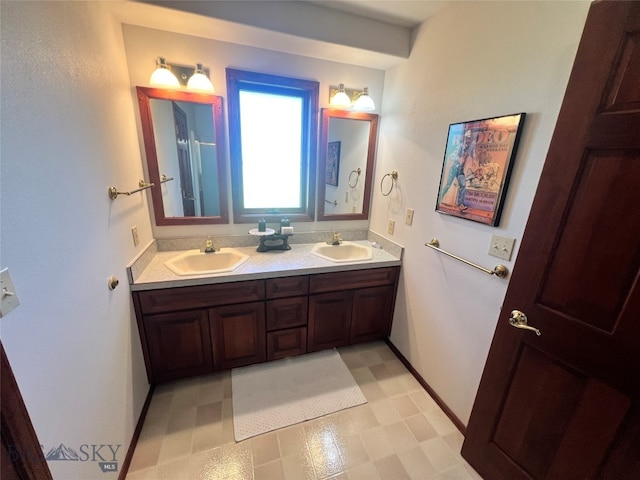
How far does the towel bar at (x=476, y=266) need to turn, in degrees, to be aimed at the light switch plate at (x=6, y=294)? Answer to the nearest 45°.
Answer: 0° — it already faces it

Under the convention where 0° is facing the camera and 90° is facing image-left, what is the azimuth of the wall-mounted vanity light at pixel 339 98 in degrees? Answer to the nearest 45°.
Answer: approximately 315°

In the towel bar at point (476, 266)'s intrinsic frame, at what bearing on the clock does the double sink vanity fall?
The double sink vanity is roughly at 1 o'clock from the towel bar.

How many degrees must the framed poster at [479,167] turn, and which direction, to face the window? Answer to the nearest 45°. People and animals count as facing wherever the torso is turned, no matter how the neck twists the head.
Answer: approximately 45° to its right

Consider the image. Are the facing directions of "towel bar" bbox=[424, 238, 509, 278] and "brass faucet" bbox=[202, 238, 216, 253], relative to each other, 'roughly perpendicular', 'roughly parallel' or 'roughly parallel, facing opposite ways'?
roughly perpendicular

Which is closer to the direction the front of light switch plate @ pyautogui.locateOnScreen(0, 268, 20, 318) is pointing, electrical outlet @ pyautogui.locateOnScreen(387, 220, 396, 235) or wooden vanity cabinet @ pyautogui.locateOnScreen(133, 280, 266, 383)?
the electrical outlet
